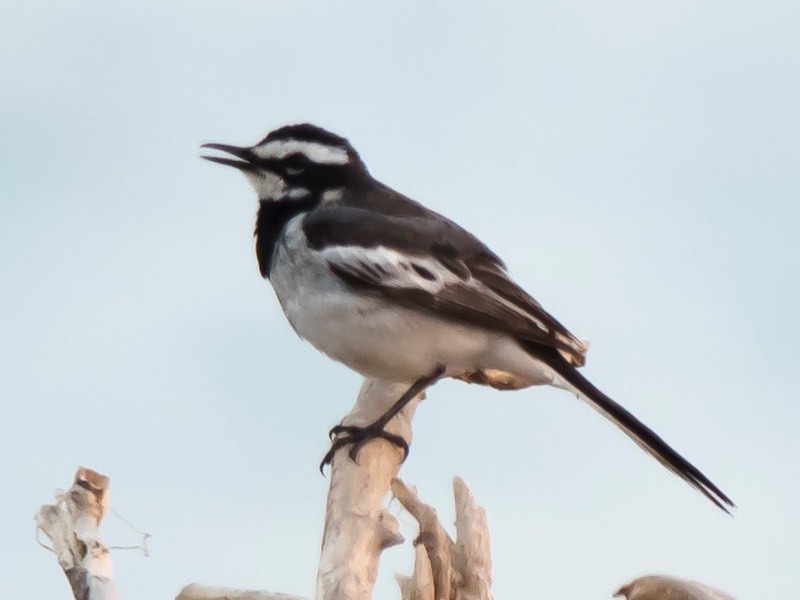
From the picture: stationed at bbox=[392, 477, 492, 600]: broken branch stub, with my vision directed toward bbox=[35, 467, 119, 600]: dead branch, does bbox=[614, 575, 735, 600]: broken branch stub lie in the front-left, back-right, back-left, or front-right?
back-left

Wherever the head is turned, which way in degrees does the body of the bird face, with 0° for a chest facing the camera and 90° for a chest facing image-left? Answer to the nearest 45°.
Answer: approximately 90°
